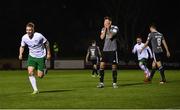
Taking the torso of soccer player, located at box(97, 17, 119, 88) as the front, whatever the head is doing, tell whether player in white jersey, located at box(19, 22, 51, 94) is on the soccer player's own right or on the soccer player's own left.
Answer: on the soccer player's own right

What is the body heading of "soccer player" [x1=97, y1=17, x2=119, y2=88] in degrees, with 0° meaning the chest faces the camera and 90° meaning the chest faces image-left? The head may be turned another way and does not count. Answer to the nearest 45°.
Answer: approximately 0°
